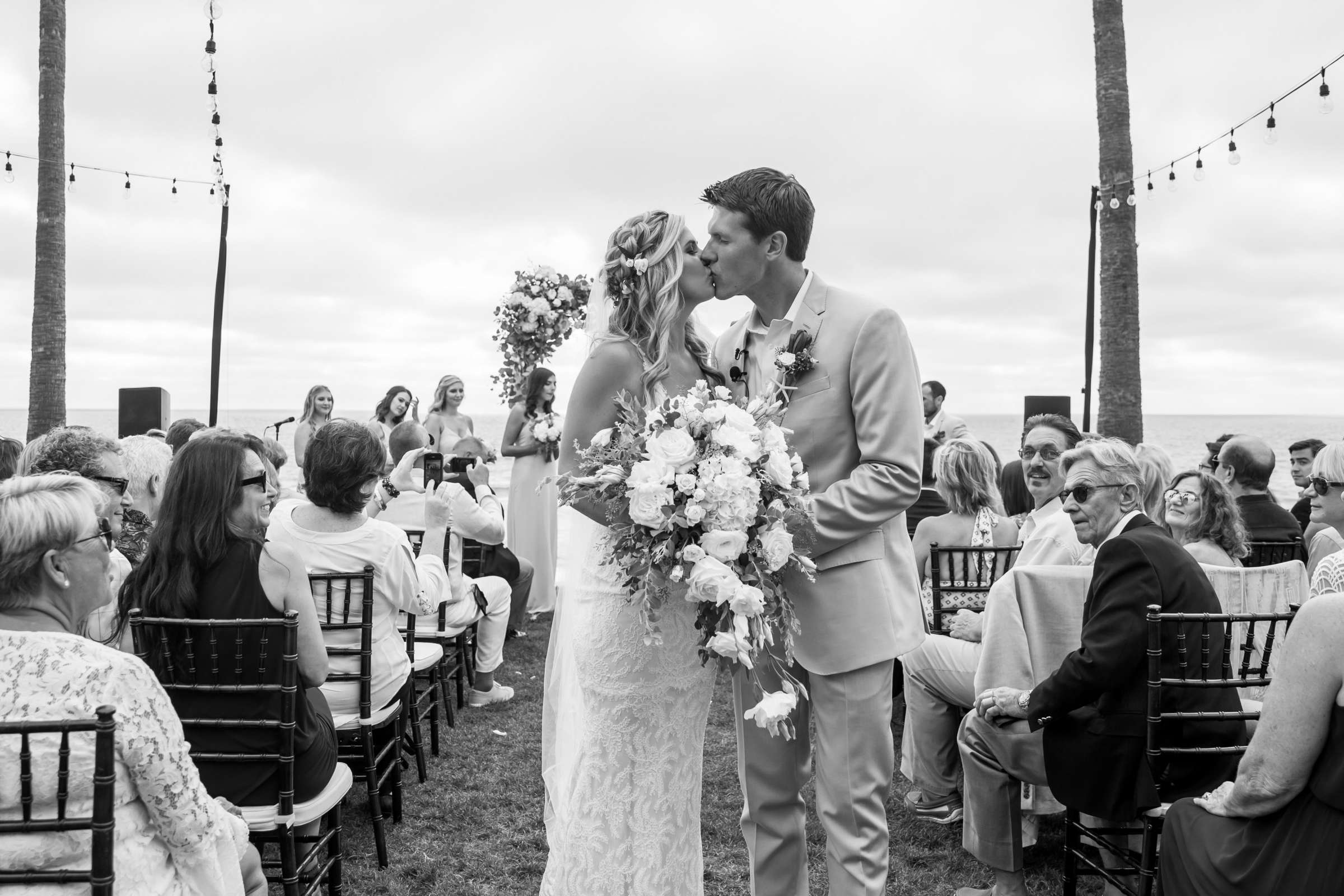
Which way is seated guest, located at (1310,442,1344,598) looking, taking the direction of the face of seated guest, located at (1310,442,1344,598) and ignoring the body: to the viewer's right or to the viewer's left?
to the viewer's left

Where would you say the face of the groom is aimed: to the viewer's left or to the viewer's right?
to the viewer's left

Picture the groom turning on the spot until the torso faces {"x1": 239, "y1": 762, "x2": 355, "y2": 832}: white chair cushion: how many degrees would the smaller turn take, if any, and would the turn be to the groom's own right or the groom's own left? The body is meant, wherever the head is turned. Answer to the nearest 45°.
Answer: approximately 45° to the groom's own right

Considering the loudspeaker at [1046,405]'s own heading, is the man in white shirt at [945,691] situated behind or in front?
in front

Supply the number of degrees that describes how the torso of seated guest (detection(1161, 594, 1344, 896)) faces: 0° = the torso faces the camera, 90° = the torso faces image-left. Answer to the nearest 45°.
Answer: approximately 90°

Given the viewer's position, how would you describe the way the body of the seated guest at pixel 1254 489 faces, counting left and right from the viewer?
facing away from the viewer and to the left of the viewer

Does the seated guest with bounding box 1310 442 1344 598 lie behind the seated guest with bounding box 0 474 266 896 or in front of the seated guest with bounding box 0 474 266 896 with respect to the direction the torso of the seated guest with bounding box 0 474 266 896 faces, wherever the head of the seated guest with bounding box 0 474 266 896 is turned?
in front

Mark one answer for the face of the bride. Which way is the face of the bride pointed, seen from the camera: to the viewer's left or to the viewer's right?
to the viewer's right

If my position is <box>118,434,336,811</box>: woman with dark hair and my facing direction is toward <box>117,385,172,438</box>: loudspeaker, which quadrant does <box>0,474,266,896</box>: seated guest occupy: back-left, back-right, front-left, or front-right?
back-left

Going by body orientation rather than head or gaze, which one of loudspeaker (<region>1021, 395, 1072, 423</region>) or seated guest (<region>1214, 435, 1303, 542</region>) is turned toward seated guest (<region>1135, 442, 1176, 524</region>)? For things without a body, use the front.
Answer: the loudspeaker

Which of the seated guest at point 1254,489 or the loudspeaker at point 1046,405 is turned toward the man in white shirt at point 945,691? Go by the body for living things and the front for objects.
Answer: the loudspeaker

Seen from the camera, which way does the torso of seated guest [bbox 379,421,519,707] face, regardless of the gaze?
to the viewer's right

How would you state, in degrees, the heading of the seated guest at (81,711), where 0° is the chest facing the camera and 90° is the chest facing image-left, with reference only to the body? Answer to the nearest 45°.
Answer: approximately 225°

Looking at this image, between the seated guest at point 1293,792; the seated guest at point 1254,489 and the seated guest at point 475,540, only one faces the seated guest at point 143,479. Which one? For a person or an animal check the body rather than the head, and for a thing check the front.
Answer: the seated guest at point 1293,792

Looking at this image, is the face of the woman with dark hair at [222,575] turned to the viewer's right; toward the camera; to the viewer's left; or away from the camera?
to the viewer's right
